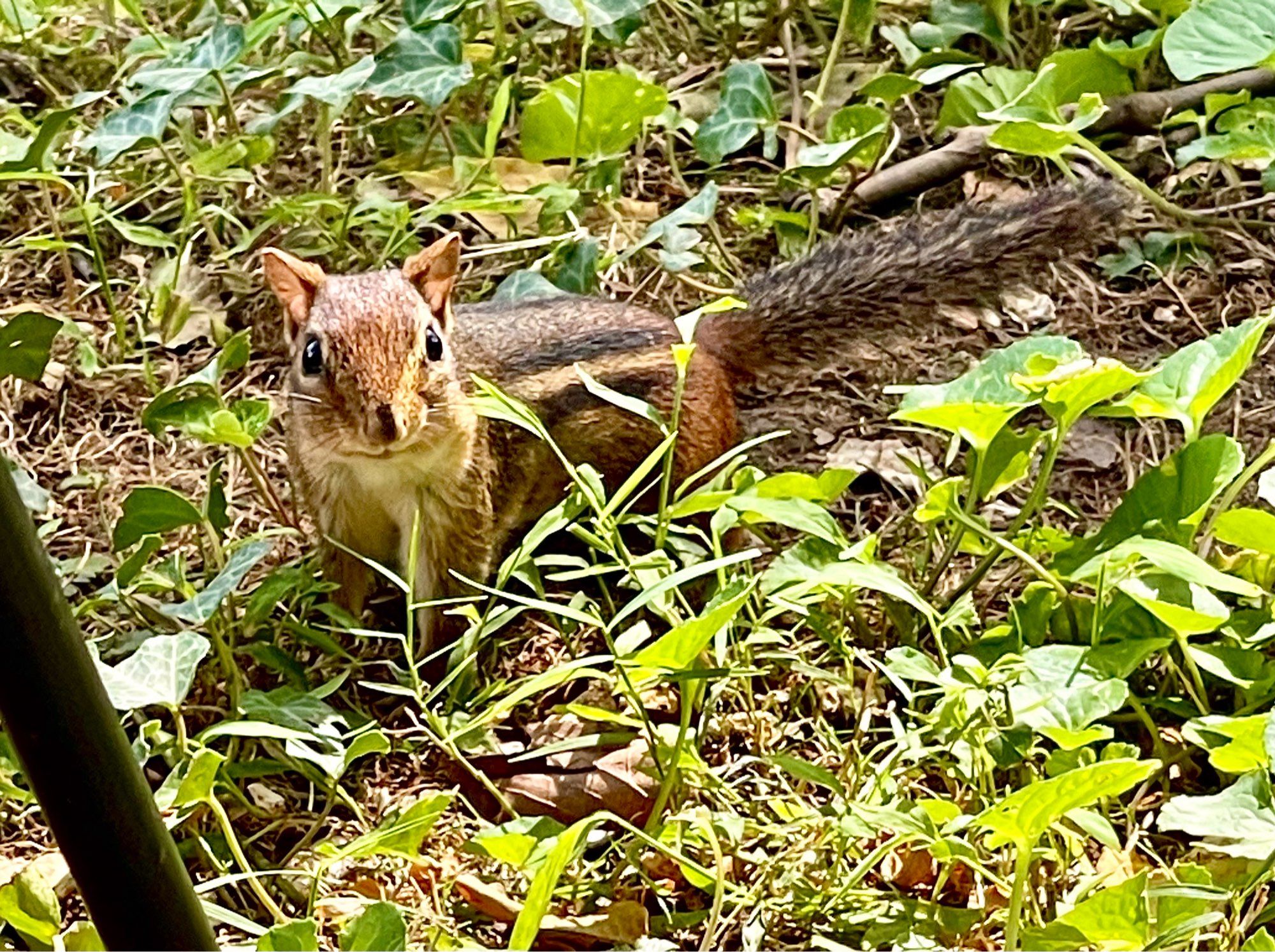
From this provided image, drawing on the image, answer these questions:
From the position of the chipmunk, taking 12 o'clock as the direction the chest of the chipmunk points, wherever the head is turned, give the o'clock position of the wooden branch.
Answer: The wooden branch is roughly at 6 o'clock from the chipmunk.

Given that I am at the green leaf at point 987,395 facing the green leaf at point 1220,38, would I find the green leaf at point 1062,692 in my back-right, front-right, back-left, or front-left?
back-right

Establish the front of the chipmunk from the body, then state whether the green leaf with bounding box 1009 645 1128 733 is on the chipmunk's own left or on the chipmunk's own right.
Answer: on the chipmunk's own left

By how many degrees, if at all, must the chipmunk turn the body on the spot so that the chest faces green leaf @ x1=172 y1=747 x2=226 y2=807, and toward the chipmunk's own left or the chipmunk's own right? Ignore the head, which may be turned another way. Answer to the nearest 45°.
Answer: approximately 45° to the chipmunk's own left

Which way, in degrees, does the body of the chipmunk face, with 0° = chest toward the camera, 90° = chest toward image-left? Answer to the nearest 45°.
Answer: approximately 45°

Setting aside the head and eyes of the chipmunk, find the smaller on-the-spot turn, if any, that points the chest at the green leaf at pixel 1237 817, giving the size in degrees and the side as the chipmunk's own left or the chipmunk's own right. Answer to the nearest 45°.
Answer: approximately 90° to the chipmunk's own left
